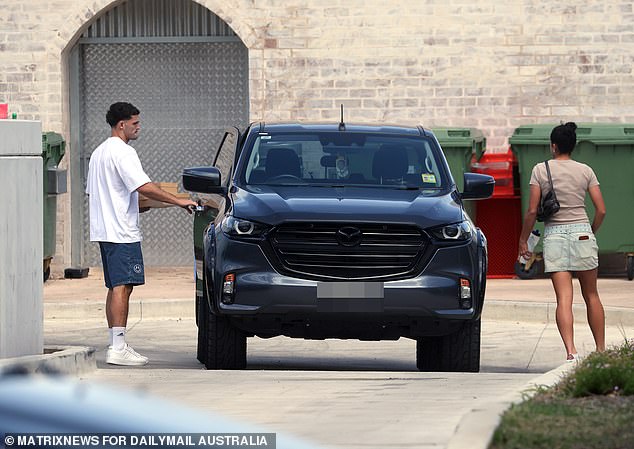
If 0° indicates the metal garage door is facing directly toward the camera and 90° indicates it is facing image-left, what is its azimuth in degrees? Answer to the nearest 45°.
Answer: approximately 0°

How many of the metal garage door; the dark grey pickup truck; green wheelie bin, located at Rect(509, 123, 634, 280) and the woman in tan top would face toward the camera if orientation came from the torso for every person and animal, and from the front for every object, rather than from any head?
3

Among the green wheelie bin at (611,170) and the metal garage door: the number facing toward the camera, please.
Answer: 2

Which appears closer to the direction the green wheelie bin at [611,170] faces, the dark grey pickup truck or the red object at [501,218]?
the dark grey pickup truck

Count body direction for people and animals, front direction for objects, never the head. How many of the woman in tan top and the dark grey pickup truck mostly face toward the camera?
1
